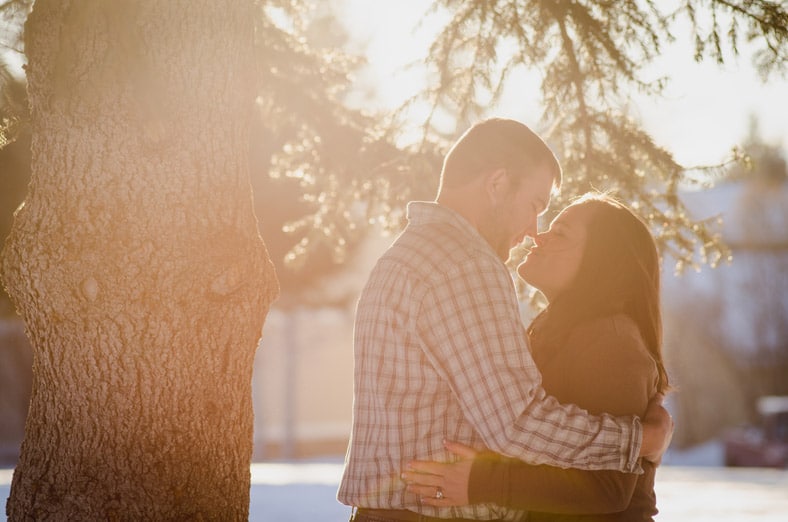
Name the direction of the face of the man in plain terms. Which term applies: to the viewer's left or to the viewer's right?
to the viewer's right

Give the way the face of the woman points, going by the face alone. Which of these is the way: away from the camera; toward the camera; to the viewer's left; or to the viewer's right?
to the viewer's left

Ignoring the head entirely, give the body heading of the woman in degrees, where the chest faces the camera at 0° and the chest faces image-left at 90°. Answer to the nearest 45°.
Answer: approximately 90°
